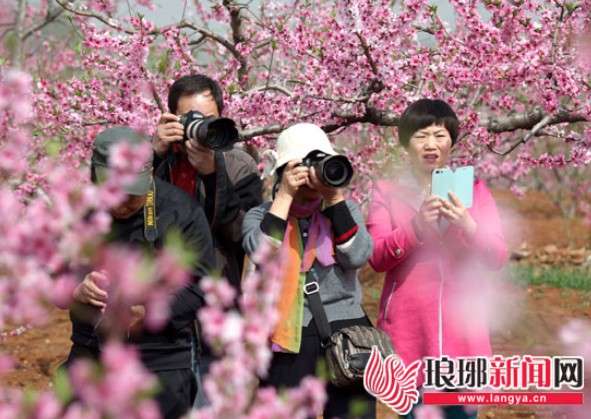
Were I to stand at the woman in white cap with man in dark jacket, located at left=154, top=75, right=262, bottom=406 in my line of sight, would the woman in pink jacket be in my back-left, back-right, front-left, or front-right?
back-right

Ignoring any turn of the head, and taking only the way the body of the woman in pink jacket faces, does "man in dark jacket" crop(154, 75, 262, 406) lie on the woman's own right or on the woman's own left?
on the woman's own right

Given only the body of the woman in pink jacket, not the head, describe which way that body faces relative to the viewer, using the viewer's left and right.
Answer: facing the viewer

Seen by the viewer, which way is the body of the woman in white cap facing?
toward the camera

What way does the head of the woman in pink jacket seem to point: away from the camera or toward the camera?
toward the camera

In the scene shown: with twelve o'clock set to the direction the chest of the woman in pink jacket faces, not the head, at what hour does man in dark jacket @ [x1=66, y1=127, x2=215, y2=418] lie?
The man in dark jacket is roughly at 2 o'clock from the woman in pink jacket.

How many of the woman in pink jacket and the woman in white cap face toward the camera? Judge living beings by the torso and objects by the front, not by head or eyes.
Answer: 2

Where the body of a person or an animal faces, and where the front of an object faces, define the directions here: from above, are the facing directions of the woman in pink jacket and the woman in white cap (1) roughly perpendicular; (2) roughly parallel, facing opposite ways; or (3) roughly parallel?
roughly parallel

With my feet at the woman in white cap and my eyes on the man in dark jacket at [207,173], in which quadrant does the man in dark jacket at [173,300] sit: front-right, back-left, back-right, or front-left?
front-left
